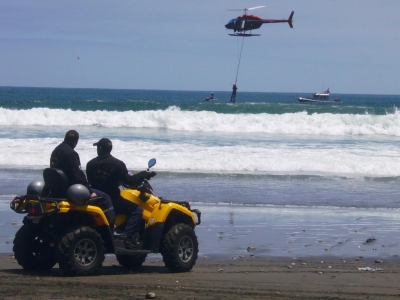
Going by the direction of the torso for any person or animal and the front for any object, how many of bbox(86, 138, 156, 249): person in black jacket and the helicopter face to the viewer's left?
1

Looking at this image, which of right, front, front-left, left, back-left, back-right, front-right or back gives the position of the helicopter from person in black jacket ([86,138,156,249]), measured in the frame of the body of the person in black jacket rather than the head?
front-left

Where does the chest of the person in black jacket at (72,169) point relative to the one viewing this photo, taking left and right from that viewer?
facing away from the viewer and to the right of the viewer

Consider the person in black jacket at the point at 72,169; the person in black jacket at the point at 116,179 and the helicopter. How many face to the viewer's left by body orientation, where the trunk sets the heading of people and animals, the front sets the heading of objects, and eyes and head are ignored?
1

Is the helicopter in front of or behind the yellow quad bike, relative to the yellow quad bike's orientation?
in front

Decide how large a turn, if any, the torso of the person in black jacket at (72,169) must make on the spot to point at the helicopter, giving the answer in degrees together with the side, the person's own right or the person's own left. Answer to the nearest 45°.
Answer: approximately 45° to the person's own left

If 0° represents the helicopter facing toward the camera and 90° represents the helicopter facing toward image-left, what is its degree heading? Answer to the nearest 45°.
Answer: approximately 90°

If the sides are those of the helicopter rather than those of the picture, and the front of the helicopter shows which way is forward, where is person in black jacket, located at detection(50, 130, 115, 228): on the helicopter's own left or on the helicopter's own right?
on the helicopter's own left

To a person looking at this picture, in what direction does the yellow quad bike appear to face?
facing away from the viewer and to the right of the viewer

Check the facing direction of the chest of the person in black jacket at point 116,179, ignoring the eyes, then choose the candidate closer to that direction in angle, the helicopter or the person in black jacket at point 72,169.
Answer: the helicopter

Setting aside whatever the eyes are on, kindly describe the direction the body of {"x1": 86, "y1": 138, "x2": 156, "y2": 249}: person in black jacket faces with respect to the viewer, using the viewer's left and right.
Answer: facing away from the viewer and to the right of the viewer
